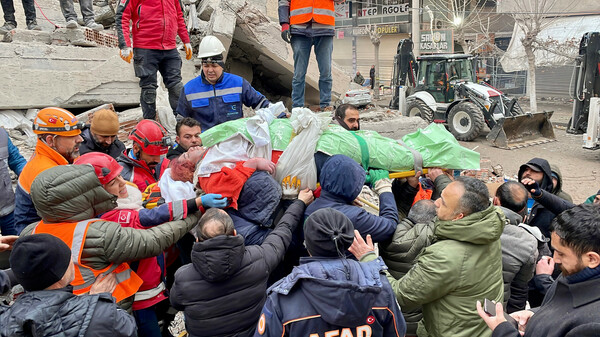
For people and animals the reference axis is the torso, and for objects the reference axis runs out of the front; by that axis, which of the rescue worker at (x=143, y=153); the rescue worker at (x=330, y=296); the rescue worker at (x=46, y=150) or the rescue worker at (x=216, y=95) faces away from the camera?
the rescue worker at (x=330, y=296)

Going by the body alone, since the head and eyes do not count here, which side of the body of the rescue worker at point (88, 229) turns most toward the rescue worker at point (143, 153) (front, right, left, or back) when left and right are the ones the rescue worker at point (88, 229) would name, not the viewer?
front

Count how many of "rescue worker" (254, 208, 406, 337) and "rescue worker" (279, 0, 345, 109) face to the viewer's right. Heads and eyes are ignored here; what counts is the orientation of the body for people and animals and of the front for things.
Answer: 0

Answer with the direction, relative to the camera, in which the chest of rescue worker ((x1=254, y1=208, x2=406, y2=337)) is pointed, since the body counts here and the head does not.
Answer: away from the camera

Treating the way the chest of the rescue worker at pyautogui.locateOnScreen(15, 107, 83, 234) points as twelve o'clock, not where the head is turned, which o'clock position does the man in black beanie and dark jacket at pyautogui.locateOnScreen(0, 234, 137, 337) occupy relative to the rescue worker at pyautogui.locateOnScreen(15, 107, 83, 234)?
the man in black beanie and dark jacket at pyautogui.locateOnScreen(0, 234, 137, 337) is roughly at 3 o'clock from the rescue worker at pyautogui.locateOnScreen(15, 107, 83, 234).

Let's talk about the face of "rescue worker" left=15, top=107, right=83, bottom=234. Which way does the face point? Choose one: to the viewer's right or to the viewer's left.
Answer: to the viewer's right

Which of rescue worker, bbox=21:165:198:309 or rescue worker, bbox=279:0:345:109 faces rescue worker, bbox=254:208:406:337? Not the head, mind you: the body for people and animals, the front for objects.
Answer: rescue worker, bbox=279:0:345:109

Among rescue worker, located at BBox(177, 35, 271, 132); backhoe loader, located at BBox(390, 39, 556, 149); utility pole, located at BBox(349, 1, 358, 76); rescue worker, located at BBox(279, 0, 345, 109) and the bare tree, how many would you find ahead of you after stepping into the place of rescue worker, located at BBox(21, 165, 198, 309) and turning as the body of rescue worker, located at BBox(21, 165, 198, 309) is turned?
5

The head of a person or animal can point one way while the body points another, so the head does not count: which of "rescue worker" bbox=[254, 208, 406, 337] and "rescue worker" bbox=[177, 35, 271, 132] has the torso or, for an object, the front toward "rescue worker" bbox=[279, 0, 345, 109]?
"rescue worker" bbox=[254, 208, 406, 337]

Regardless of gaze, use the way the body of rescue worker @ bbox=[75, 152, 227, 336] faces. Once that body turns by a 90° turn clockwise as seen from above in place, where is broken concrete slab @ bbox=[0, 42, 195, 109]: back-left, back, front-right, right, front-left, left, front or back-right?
back

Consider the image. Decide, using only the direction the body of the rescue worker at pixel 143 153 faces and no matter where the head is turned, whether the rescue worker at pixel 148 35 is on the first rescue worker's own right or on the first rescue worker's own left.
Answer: on the first rescue worker's own left

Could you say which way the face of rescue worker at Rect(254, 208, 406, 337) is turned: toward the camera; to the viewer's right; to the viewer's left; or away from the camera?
away from the camera

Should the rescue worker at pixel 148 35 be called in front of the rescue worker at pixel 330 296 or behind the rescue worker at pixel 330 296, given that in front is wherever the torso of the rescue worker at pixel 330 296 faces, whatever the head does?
in front

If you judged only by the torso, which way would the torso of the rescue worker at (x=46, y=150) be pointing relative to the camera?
to the viewer's right

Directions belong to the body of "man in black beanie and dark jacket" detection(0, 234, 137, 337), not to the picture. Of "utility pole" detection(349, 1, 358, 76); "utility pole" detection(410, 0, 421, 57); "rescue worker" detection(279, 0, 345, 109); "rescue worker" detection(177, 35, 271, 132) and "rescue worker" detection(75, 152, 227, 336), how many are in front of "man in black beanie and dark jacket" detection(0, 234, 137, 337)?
5
